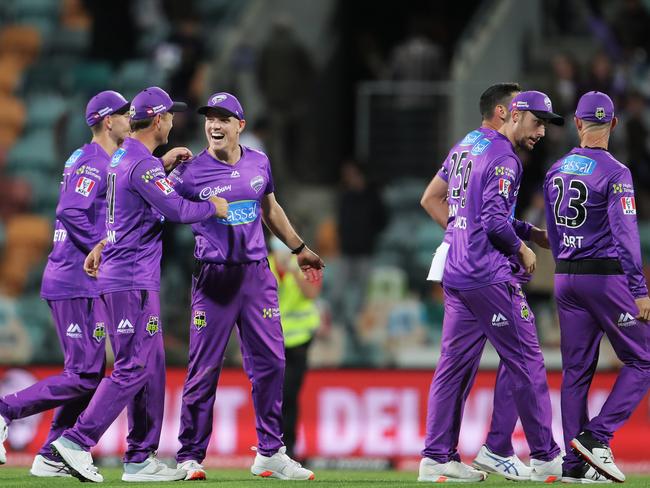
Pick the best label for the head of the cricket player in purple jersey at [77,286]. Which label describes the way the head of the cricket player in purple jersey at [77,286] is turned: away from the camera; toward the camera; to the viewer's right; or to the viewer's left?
to the viewer's right

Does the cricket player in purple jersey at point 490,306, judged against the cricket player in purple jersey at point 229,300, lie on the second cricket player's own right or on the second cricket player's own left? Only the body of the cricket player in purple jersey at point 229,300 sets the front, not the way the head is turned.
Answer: on the second cricket player's own left

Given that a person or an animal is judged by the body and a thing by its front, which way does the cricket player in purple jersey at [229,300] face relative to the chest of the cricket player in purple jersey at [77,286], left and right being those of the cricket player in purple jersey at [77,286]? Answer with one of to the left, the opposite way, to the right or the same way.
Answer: to the right

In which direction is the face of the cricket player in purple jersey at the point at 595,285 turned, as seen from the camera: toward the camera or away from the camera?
away from the camera

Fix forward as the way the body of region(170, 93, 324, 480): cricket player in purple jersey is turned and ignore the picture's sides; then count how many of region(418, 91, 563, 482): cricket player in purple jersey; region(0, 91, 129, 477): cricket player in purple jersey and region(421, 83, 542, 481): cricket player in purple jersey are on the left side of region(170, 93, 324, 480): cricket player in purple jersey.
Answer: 2

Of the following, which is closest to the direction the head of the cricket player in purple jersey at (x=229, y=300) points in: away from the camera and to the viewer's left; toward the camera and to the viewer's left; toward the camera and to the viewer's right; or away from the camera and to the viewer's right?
toward the camera and to the viewer's left

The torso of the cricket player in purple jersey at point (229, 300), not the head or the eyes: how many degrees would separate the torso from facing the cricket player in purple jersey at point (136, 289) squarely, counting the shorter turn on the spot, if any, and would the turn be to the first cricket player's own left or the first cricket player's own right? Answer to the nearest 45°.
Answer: approximately 90° to the first cricket player's own right

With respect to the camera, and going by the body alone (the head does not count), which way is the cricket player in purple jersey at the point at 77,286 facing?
to the viewer's right

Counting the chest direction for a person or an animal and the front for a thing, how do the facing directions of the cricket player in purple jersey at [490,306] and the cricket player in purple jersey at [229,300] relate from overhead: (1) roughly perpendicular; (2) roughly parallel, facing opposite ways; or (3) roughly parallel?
roughly perpendicular
